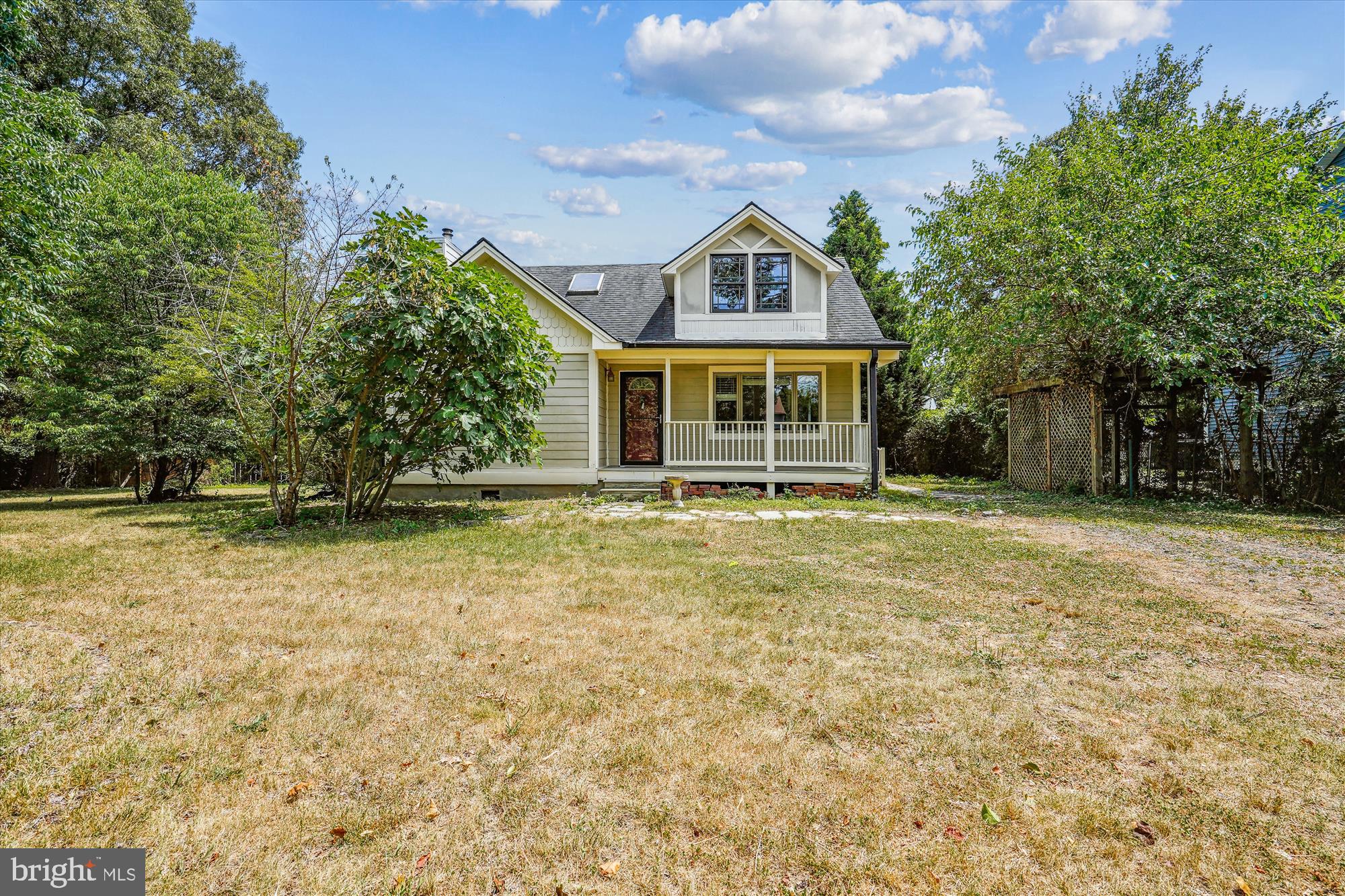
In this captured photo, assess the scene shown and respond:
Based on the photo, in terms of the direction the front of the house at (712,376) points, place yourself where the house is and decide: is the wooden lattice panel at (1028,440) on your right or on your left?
on your left

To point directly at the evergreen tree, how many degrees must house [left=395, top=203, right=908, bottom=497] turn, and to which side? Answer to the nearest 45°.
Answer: approximately 135° to its left

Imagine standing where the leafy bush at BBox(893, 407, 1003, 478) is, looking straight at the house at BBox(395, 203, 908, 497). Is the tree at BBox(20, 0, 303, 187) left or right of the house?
right

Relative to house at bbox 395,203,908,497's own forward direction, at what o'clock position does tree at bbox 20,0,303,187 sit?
The tree is roughly at 4 o'clock from the house.

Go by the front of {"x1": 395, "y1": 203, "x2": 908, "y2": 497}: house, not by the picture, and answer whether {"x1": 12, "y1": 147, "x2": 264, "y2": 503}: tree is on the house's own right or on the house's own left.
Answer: on the house's own right

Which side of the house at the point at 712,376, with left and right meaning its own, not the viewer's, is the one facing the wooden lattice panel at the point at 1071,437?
left

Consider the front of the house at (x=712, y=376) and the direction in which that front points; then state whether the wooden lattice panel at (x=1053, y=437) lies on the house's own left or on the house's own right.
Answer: on the house's own left

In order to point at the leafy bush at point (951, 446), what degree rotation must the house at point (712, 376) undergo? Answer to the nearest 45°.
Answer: approximately 135° to its left

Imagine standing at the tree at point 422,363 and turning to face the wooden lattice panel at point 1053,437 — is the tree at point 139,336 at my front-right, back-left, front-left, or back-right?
back-left

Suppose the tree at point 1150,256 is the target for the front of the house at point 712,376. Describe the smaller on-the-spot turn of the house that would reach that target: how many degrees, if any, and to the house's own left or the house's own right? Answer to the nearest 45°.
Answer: approximately 90° to the house's own left

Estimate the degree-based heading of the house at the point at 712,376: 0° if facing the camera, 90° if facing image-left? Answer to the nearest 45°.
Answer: approximately 0°

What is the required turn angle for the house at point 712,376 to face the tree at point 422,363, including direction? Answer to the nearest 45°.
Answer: approximately 45° to its right
